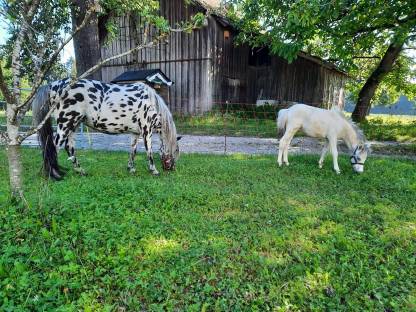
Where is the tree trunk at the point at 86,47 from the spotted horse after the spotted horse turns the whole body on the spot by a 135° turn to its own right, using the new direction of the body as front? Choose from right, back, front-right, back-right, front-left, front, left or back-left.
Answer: back-right

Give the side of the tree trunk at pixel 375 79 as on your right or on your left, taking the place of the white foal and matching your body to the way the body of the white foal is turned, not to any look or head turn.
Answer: on your left

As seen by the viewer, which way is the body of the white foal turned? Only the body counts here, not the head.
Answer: to the viewer's right

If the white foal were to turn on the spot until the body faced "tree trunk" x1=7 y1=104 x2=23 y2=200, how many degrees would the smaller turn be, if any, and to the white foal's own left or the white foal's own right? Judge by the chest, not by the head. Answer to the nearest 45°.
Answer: approximately 135° to the white foal's own right

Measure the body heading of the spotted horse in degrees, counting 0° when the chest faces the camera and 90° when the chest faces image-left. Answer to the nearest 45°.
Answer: approximately 270°

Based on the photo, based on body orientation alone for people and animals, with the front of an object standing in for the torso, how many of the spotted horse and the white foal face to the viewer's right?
2

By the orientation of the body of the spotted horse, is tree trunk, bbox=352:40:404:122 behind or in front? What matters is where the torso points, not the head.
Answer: in front

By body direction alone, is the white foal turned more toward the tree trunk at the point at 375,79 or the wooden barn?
the tree trunk

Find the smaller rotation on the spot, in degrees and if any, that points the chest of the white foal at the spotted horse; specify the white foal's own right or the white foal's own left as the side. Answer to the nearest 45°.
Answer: approximately 135° to the white foal's own right

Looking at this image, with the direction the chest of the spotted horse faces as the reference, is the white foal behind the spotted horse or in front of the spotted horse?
in front

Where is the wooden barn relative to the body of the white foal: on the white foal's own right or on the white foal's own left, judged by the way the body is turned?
on the white foal's own left
